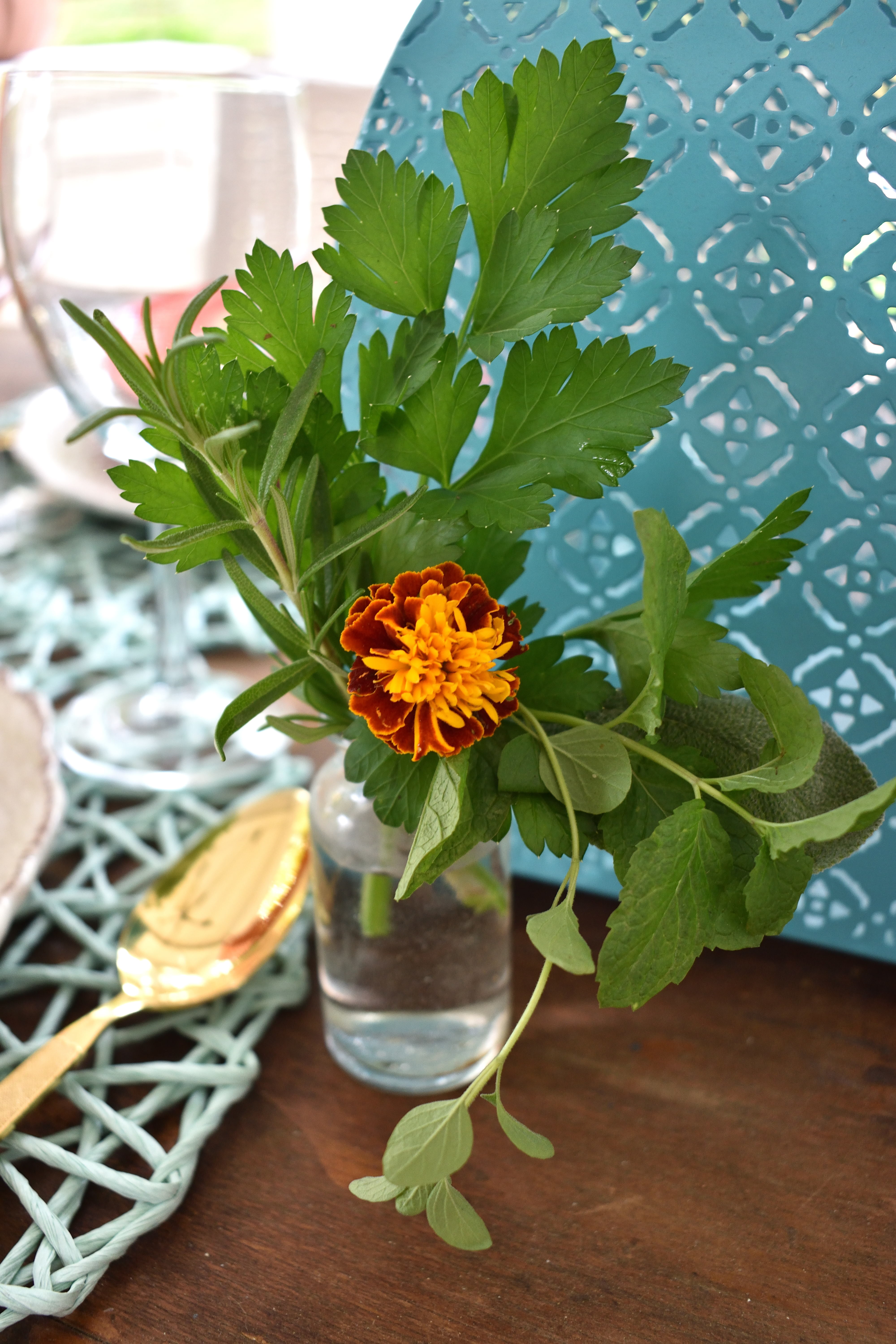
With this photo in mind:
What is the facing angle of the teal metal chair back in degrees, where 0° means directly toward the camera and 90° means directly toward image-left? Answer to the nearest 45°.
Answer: approximately 0°
